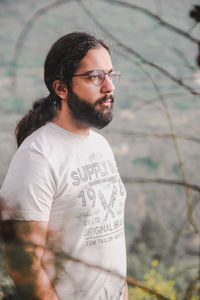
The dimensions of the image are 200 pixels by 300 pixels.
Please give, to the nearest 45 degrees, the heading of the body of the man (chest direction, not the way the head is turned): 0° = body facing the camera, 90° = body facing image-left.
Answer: approximately 315°
